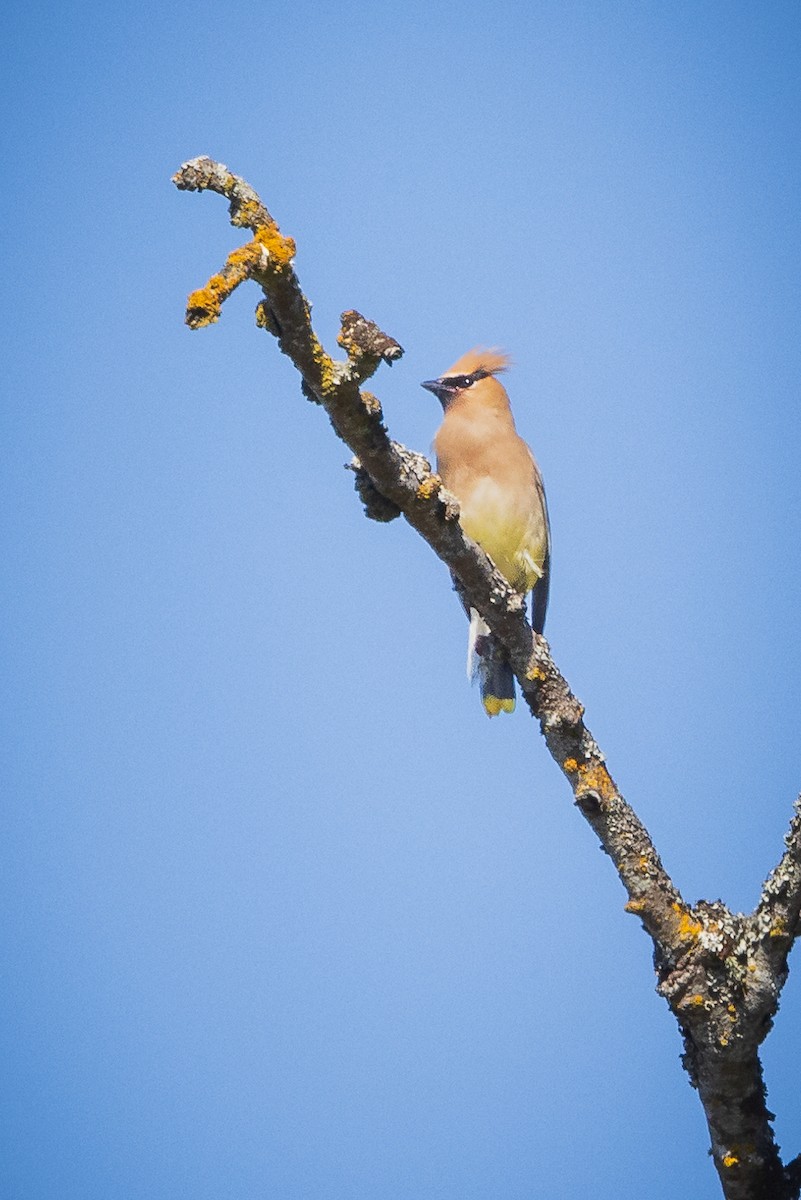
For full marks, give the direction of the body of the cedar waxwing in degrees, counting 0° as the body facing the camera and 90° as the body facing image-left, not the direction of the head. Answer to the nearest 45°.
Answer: approximately 45°
